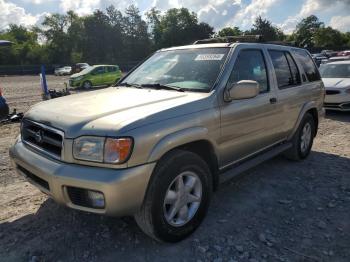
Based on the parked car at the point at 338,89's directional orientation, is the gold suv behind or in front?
in front

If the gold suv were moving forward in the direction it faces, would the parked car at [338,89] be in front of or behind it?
behind

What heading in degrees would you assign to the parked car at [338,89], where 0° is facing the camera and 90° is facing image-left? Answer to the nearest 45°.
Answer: approximately 0°

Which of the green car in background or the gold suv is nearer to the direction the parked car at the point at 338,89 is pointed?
the gold suv

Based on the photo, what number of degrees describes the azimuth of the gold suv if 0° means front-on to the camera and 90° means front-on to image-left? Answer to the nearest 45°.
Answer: approximately 45°

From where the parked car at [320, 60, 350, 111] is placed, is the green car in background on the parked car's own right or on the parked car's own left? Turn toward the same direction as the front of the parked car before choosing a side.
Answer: on the parked car's own right

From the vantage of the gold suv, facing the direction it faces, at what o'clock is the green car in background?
The green car in background is roughly at 4 o'clock from the gold suv.

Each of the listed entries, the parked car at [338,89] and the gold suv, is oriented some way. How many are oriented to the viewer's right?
0
